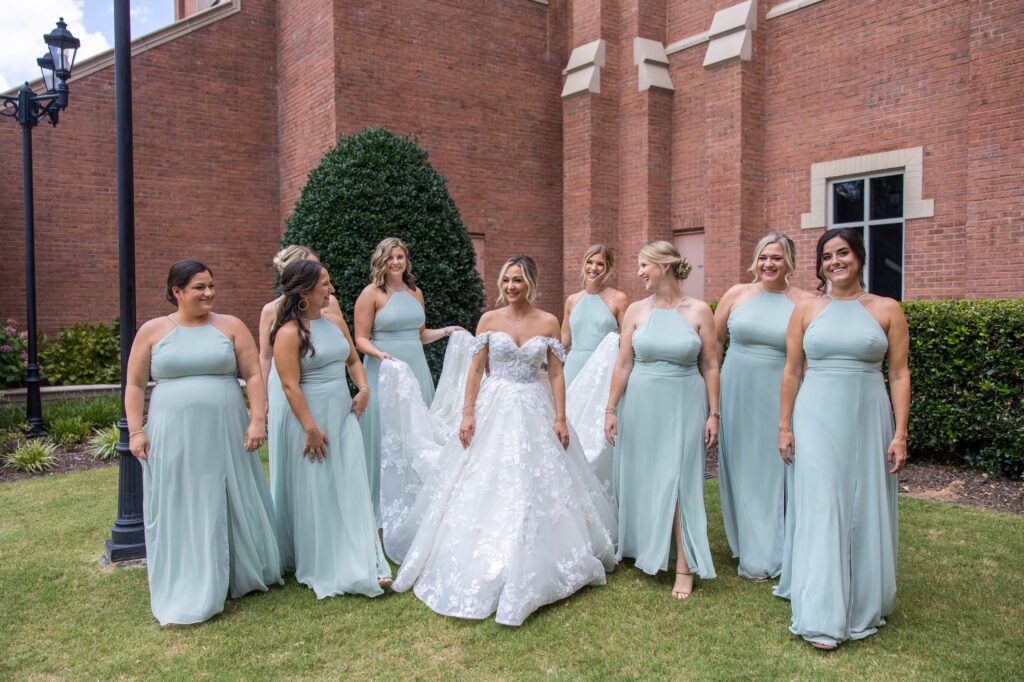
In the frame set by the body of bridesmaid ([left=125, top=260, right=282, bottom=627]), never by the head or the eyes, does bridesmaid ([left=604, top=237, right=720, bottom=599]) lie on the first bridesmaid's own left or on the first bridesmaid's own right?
on the first bridesmaid's own left

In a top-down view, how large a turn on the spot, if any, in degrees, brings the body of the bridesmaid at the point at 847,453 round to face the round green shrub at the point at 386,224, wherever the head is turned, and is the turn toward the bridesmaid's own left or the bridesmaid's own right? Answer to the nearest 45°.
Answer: approximately 135° to the bridesmaid's own right

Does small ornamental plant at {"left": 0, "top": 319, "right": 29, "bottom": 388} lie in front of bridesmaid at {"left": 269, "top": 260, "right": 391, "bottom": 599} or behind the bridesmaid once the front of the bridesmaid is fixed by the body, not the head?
behind

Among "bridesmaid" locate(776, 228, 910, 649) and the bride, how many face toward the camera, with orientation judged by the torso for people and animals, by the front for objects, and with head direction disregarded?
2

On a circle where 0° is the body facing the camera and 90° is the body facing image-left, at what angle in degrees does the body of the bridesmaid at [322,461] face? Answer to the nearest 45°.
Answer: approximately 315°

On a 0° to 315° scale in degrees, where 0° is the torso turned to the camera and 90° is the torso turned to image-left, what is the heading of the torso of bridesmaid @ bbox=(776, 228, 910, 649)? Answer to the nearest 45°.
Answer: approximately 0°

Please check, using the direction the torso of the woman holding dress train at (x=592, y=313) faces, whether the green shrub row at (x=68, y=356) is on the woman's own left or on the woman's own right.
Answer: on the woman's own right

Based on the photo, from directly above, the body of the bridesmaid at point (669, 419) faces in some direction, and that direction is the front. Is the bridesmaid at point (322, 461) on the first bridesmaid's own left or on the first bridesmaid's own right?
on the first bridesmaid's own right

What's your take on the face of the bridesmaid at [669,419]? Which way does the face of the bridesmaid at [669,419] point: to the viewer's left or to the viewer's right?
to the viewer's left

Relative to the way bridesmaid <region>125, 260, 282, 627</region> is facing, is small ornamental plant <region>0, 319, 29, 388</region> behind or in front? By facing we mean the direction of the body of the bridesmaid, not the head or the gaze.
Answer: behind

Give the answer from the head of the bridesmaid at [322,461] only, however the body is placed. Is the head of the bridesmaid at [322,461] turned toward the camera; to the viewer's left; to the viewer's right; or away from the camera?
to the viewer's right

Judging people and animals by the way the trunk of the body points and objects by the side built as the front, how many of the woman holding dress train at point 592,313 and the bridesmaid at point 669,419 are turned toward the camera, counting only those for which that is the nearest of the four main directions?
2
